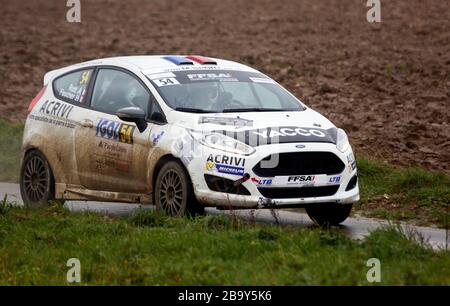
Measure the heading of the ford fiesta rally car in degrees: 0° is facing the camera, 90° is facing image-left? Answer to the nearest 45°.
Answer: approximately 315°
